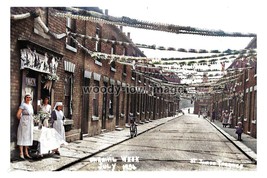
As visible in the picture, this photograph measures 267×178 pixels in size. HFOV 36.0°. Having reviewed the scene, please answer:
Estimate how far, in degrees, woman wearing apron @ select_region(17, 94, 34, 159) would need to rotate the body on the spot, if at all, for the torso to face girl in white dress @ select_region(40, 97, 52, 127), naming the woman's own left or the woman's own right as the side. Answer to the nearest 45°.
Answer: approximately 90° to the woman's own left

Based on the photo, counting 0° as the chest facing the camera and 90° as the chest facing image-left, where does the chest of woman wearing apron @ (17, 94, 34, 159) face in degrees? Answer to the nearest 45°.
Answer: approximately 315°

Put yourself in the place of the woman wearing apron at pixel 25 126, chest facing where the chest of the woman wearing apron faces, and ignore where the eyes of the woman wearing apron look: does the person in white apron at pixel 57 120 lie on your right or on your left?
on your left
